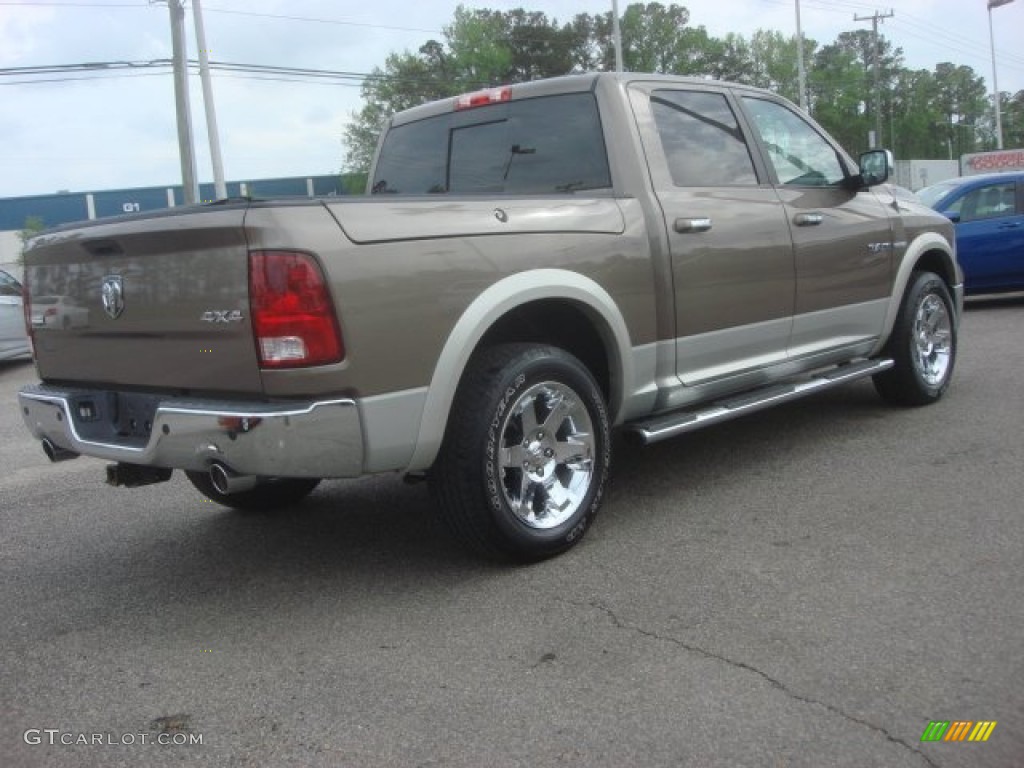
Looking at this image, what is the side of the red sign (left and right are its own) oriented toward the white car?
front

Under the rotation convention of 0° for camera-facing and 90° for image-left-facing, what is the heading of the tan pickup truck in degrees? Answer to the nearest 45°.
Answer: approximately 225°

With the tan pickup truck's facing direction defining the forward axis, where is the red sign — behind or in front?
in front

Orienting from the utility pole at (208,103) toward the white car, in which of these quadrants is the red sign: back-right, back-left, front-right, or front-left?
back-left

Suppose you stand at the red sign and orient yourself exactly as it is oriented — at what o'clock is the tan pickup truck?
The tan pickup truck is roughly at 12 o'clock from the red sign.

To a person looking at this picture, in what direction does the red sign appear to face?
facing the viewer

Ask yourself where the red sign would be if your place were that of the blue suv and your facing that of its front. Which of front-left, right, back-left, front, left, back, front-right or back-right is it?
back-right

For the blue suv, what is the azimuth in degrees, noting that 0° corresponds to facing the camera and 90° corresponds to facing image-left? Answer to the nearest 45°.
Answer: approximately 45°

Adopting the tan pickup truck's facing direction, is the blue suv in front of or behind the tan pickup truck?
in front

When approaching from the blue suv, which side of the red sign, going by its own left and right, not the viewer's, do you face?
front
